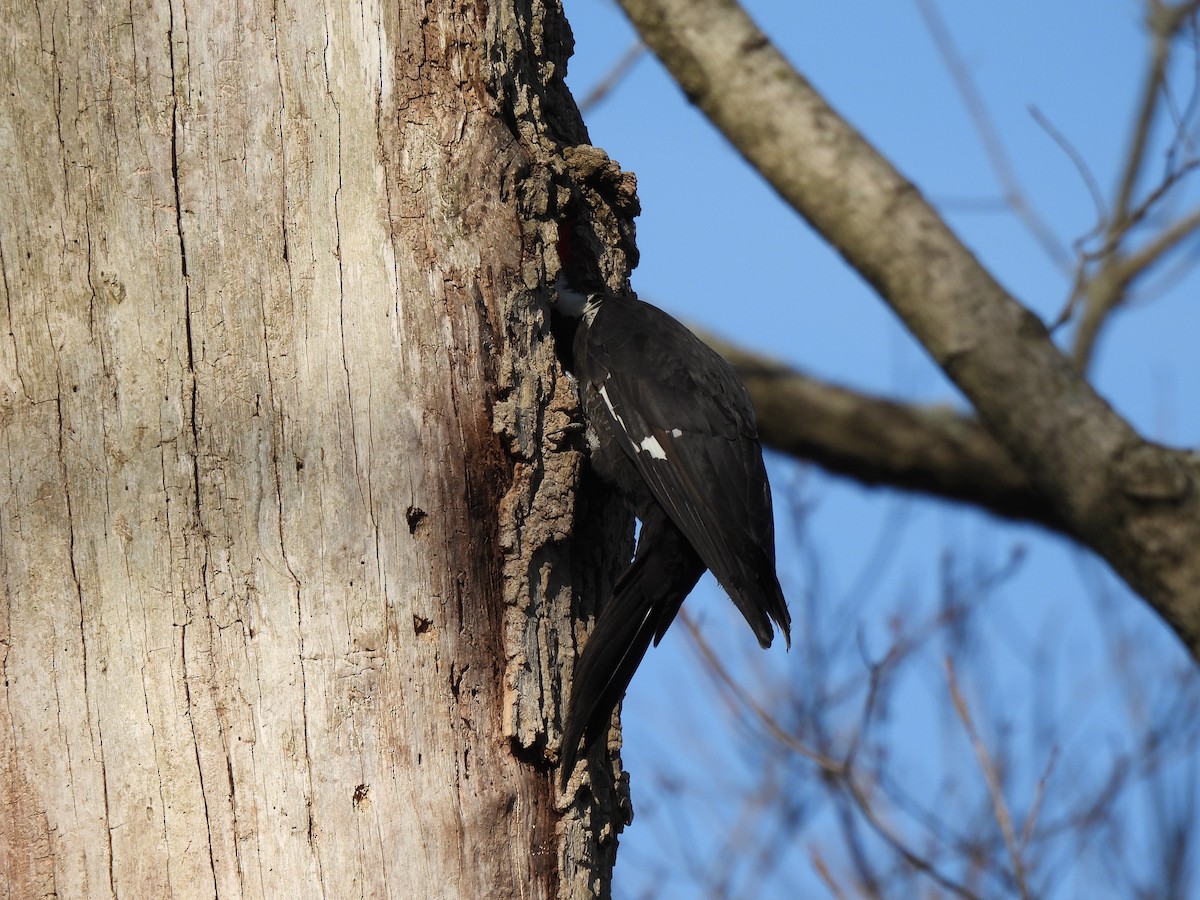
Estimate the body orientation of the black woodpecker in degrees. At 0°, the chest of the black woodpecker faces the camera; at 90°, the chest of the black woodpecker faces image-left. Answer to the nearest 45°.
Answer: approximately 90°

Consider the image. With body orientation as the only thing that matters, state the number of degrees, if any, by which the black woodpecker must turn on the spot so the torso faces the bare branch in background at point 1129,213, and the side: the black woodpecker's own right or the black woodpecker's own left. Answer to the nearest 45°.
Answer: approximately 135° to the black woodpecker's own right
